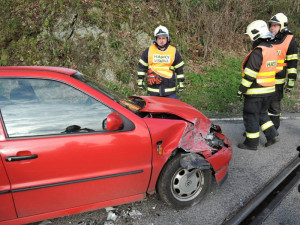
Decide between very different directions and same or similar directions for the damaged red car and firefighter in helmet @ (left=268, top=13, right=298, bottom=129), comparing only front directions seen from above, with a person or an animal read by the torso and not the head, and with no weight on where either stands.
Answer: very different directions

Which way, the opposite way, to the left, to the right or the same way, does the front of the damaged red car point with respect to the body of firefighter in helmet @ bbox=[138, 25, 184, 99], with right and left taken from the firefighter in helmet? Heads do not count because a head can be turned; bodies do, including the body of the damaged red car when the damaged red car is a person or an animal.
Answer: to the left

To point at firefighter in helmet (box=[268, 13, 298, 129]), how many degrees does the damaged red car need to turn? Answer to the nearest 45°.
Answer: approximately 45° to its left

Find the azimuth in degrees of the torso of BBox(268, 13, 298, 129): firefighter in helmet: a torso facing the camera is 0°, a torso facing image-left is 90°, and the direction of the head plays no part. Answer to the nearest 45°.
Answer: approximately 45°

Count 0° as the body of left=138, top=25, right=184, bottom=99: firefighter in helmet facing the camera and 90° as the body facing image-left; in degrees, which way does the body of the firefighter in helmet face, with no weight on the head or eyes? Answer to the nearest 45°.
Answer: approximately 0°

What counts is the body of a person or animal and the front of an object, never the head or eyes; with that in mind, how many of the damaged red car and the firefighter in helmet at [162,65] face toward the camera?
1

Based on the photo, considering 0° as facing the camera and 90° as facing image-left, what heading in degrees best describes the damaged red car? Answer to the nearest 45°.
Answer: approximately 270°
